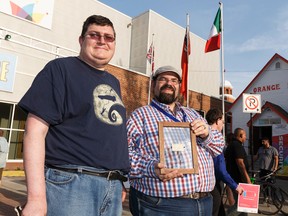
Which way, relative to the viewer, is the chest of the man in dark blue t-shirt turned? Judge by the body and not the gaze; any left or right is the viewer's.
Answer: facing the viewer and to the right of the viewer

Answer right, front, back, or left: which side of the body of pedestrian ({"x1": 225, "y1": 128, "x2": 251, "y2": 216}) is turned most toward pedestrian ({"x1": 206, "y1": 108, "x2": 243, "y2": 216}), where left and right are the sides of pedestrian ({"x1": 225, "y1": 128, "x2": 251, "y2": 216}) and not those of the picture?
right

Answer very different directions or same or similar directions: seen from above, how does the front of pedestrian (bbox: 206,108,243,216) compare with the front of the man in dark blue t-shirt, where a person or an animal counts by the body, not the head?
same or similar directions

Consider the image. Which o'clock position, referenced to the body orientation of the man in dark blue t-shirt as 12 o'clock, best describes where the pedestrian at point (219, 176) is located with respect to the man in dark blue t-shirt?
The pedestrian is roughly at 9 o'clock from the man in dark blue t-shirt.

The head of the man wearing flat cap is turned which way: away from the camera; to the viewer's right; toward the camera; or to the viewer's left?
toward the camera

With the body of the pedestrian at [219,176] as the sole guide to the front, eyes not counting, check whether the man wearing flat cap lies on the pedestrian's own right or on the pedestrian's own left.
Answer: on the pedestrian's own right

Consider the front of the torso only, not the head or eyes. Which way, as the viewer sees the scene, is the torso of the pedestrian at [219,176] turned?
to the viewer's right

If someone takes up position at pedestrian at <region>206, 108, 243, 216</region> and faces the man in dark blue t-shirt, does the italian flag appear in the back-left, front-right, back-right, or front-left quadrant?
back-right

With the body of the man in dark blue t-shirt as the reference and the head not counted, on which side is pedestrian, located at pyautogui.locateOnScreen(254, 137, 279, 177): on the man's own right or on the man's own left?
on the man's own left

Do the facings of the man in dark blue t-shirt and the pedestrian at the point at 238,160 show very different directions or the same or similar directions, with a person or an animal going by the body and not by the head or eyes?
same or similar directions
